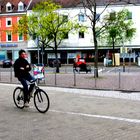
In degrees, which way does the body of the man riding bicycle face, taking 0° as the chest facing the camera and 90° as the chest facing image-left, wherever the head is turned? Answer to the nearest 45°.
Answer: approximately 315°

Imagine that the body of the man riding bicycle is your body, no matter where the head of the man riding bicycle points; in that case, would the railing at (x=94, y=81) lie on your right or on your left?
on your left
